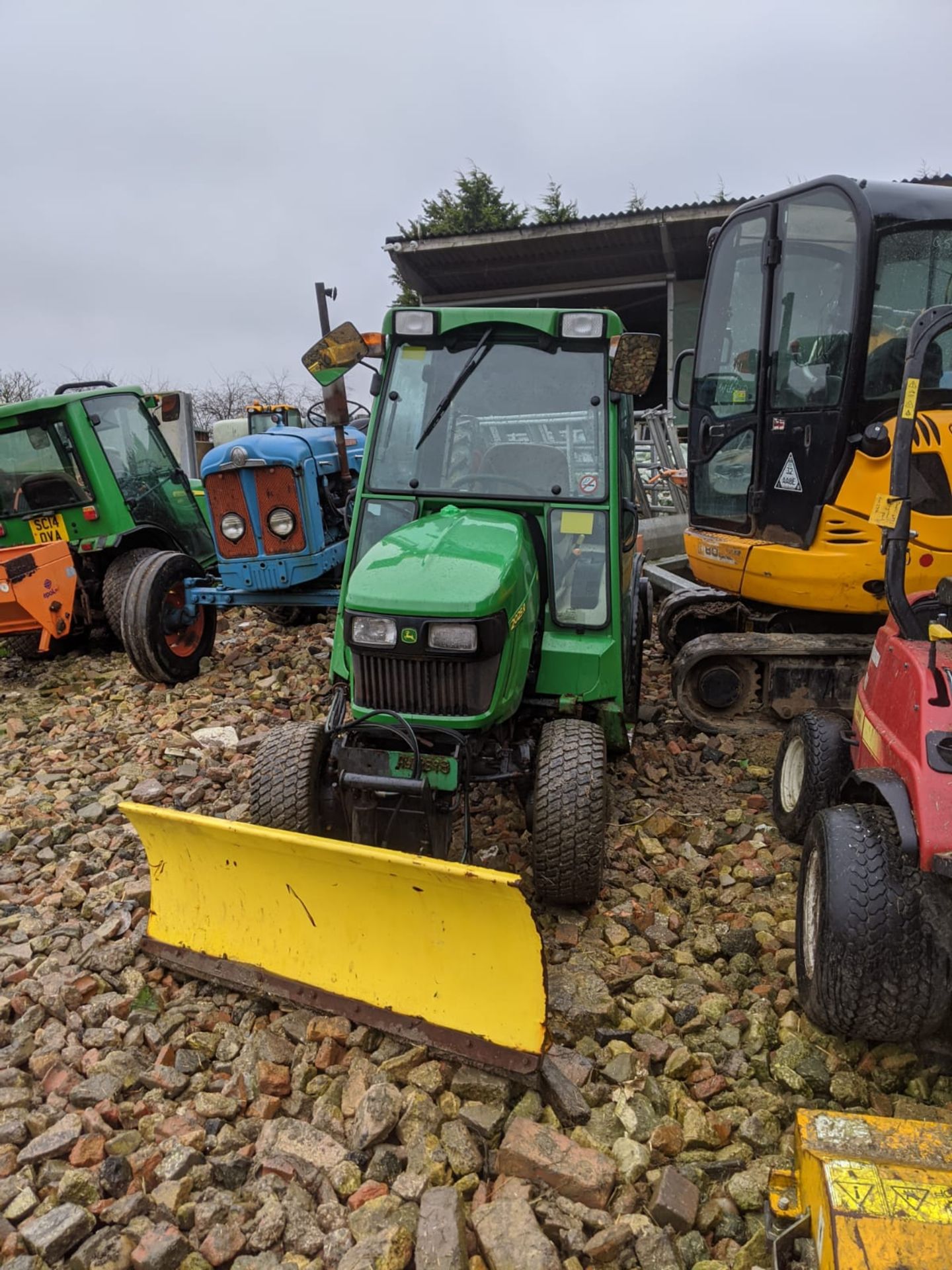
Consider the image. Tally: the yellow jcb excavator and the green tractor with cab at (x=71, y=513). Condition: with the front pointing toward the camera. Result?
0

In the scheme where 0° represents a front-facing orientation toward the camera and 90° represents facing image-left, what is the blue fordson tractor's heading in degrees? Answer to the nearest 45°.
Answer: approximately 45°

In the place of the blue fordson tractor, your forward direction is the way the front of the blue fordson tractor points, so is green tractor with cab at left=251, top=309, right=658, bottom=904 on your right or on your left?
on your left

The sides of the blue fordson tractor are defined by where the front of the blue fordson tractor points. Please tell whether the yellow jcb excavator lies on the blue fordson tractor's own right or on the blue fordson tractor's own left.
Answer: on the blue fordson tractor's own left

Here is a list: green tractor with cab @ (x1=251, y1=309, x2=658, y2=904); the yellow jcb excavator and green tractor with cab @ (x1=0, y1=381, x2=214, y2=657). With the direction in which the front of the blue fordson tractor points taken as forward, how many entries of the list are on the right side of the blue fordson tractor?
1

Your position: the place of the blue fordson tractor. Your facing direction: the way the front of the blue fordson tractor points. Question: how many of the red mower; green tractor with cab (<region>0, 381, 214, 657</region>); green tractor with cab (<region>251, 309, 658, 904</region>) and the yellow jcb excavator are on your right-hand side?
1

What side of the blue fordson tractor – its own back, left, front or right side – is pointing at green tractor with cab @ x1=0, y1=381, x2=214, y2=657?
right
